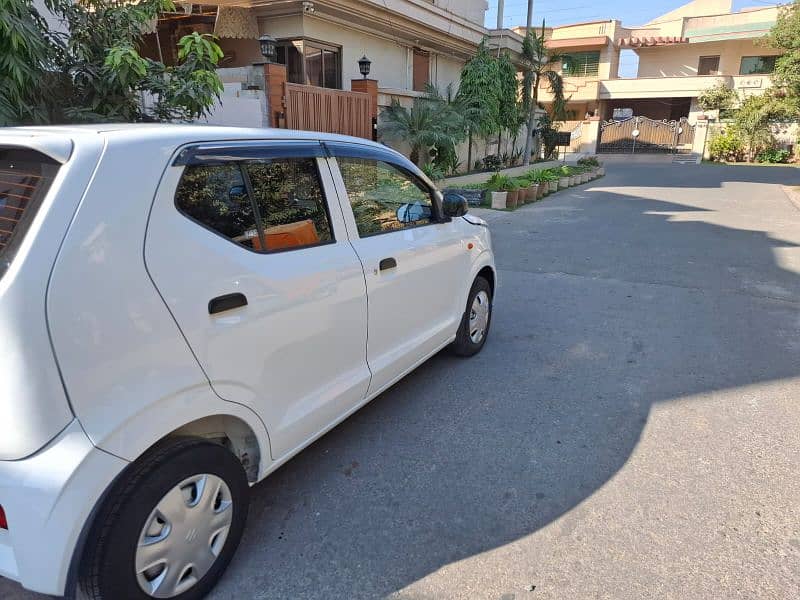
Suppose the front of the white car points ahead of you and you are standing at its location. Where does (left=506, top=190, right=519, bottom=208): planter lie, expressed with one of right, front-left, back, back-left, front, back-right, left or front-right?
front

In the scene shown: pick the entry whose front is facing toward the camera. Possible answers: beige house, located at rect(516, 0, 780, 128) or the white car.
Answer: the beige house

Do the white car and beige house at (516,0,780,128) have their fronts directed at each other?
yes

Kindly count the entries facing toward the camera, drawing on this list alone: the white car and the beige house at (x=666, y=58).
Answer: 1

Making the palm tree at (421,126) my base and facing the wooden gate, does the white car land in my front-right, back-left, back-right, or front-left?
front-left

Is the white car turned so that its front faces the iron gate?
yes

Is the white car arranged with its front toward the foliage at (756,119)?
yes

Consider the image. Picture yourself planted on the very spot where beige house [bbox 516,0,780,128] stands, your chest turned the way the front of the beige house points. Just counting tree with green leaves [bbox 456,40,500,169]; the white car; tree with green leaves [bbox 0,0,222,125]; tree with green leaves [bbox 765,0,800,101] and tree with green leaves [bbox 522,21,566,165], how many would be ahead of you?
5

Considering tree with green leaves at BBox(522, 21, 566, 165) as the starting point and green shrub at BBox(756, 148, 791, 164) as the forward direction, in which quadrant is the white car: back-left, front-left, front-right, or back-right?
back-right

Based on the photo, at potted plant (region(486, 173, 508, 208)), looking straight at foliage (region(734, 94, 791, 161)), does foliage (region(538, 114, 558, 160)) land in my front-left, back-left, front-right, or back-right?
front-left

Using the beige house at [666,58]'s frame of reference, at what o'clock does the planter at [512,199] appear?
The planter is roughly at 12 o'clock from the beige house.

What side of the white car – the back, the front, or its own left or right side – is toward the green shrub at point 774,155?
front

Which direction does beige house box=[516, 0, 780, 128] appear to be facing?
toward the camera

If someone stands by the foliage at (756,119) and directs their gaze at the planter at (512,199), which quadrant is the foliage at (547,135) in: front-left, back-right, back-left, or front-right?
front-right

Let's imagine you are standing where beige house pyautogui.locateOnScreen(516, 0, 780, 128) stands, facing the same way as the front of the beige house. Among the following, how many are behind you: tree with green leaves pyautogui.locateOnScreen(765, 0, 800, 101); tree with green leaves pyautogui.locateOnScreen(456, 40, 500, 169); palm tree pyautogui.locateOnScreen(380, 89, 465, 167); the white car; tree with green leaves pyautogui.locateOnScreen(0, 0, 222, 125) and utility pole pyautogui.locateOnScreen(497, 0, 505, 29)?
0

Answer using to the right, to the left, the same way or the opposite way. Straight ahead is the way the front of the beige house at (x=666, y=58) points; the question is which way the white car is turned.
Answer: the opposite way

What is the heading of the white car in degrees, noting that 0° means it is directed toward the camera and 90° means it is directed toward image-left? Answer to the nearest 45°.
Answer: approximately 225°

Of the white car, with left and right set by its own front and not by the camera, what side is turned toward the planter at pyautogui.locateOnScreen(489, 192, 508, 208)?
front

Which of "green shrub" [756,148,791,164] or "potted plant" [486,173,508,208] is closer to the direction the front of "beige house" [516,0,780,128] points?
the potted plant

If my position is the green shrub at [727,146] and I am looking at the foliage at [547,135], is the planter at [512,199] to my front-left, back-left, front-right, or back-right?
front-left
